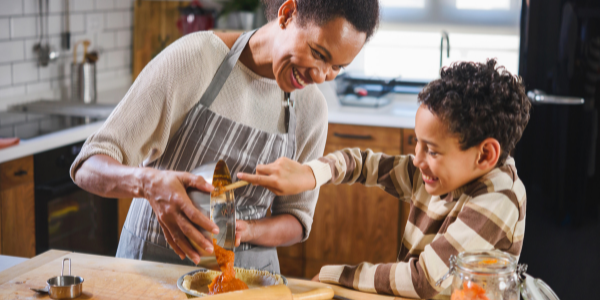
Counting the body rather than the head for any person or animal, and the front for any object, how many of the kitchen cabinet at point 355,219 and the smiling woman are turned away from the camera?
0

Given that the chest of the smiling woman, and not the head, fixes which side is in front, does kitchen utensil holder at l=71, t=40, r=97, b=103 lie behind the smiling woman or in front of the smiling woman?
behind

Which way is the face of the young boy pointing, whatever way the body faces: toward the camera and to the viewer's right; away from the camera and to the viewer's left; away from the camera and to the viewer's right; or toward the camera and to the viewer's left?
toward the camera and to the viewer's left

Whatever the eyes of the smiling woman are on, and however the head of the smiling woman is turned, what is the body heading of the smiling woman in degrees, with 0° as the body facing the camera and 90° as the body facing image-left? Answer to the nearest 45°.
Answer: approximately 315°

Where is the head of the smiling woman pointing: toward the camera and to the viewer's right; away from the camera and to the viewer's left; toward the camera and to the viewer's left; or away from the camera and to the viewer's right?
toward the camera and to the viewer's right

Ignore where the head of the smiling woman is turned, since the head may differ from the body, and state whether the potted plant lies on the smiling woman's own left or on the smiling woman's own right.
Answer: on the smiling woman's own left

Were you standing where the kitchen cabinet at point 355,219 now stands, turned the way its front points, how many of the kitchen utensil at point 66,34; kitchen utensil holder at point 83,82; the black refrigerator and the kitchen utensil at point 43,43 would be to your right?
3

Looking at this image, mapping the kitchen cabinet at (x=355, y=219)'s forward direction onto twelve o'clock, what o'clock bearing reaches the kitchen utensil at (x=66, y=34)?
The kitchen utensil is roughly at 3 o'clock from the kitchen cabinet.

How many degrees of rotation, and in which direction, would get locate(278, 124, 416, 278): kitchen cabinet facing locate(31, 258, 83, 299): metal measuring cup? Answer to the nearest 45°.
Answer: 0° — it already faces it
